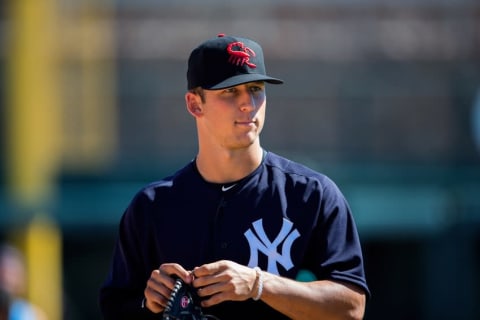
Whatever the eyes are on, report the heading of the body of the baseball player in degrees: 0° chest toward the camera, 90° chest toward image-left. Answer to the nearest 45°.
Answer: approximately 0°

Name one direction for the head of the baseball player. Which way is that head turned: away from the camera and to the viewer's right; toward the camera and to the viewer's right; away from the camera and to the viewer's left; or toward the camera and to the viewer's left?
toward the camera and to the viewer's right
